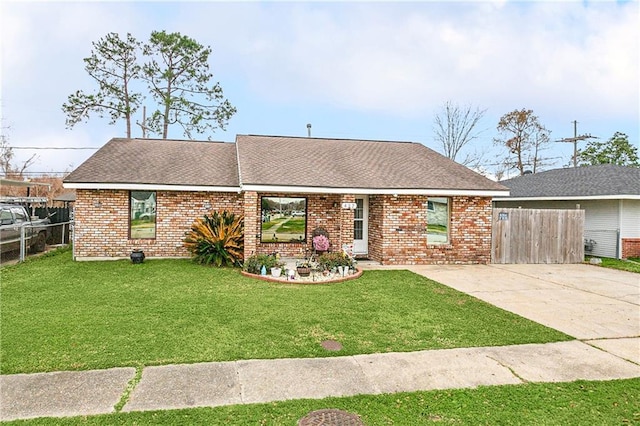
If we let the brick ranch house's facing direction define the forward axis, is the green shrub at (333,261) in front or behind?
in front

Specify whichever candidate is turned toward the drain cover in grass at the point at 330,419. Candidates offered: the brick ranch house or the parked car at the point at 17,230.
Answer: the brick ranch house

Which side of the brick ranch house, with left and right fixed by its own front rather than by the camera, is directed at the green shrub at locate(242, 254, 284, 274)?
front

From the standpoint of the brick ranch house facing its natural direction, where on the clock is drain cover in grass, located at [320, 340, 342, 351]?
The drain cover in grass is roughly at 12 o'clock from the brick ranch house.

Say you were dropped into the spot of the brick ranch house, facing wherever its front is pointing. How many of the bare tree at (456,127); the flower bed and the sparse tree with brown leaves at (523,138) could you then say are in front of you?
1

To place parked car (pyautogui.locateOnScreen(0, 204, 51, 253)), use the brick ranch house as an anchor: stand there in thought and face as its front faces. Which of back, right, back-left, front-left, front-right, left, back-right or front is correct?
right

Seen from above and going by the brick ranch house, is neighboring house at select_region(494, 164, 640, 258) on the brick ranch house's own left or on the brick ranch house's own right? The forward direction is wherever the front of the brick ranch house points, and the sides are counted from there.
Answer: on the brick ranch house's own left

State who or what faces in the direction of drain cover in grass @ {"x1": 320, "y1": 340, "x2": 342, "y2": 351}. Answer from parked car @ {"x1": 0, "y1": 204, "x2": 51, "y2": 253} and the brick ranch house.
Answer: the brick ranch house

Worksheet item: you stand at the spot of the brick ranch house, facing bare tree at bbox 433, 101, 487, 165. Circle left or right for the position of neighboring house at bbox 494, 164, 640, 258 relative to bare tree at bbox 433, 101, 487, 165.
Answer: right

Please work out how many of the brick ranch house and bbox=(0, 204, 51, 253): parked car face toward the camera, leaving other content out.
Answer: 1

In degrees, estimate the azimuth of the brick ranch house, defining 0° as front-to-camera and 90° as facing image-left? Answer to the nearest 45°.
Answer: approximately 0°
